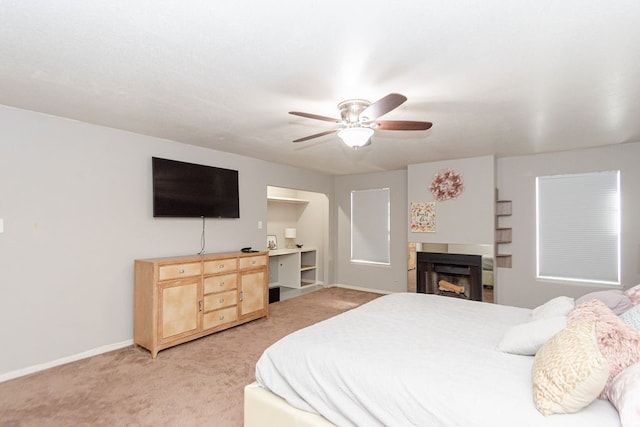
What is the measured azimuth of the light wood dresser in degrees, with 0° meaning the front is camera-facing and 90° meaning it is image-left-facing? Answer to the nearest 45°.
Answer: approximately 315°

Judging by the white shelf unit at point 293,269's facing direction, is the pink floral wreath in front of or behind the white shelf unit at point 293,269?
in front

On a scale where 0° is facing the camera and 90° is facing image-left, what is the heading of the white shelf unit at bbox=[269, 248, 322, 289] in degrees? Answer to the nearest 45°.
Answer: approximately 315°

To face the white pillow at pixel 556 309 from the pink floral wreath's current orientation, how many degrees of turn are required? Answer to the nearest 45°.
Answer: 0° — it already faces it

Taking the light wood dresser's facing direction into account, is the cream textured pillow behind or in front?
in front

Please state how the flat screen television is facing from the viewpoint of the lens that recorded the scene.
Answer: facing the viewer and to the right of the viewer

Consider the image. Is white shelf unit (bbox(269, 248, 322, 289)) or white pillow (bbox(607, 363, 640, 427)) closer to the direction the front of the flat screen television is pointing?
the white pillow

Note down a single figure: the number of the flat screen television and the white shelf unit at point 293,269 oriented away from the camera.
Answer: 0

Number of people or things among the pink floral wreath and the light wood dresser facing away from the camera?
0
